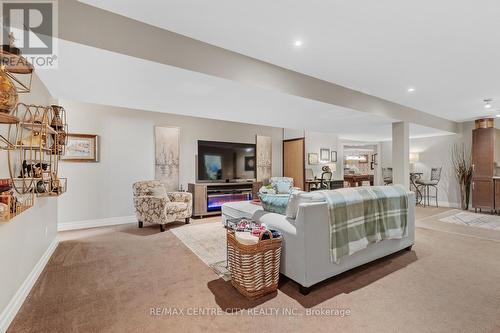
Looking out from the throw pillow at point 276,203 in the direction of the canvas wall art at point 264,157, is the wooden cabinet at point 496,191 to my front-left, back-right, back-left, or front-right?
front-right

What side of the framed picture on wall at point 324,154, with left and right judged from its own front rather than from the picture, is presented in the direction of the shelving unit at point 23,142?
front

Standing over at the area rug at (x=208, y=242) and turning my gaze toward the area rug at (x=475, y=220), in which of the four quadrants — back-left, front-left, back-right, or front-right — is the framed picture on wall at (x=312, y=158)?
front-left

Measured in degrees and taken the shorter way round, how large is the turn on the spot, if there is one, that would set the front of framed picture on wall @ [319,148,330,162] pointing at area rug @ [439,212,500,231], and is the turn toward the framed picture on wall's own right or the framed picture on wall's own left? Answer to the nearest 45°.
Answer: approximately 45° to the framed picture on wall's own left

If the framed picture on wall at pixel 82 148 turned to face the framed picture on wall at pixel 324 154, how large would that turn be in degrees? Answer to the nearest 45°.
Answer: approximately 90° to its left

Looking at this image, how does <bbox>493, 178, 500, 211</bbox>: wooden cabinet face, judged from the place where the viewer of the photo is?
facing the viewer and to the left of the viewer

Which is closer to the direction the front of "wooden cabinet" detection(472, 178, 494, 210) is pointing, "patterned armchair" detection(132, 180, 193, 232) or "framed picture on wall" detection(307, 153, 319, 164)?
the patterned armchair

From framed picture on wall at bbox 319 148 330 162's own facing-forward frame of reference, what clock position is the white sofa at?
The white sofa is roughly at 12 o'clock from the framed picture on wall.

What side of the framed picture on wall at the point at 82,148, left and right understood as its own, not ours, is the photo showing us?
front

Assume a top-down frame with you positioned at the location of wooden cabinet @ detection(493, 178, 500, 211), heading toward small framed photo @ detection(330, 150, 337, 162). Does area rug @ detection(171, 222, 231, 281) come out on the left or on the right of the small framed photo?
left

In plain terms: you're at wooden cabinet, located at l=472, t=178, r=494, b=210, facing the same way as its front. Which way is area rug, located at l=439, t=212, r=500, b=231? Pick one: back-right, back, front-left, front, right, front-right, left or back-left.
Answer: front

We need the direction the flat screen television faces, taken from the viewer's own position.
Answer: facing the viewer and to the right of the viewer

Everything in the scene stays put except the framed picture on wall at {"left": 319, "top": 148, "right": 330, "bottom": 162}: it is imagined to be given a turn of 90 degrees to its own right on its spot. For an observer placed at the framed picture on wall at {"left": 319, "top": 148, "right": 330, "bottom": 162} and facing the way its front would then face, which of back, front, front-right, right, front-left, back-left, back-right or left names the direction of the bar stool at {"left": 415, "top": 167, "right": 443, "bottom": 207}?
left

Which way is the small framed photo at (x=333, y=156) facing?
toward the camera
